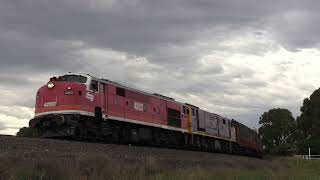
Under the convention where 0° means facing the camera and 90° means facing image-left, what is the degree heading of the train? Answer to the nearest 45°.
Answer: approximately 45°
